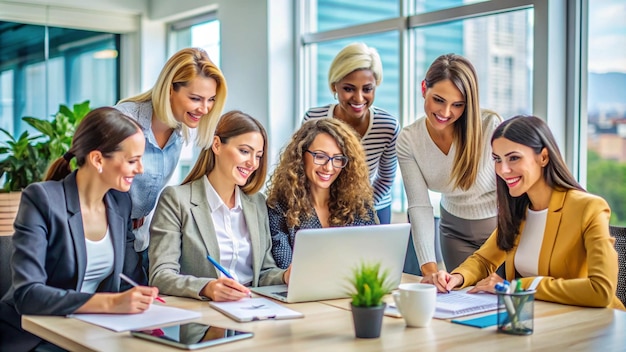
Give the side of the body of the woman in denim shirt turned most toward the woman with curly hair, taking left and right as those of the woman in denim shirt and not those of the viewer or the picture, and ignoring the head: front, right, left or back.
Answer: front

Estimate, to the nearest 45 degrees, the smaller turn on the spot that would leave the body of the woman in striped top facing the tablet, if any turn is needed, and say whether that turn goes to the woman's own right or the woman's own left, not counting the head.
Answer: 0° — they already face it

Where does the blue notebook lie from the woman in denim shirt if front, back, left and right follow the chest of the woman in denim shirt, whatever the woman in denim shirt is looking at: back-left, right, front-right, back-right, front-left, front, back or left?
front

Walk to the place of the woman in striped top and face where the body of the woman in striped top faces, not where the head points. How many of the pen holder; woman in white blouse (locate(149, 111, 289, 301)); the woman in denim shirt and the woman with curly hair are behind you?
0

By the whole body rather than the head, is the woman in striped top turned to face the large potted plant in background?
no

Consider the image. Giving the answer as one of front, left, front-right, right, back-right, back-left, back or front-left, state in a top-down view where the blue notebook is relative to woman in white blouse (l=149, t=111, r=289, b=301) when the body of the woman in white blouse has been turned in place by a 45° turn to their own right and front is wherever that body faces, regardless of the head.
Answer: front-left

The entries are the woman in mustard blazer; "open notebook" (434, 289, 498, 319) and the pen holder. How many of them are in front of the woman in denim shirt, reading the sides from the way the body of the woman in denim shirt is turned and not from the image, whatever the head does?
3

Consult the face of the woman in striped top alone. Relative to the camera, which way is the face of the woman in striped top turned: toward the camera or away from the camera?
toward the camera

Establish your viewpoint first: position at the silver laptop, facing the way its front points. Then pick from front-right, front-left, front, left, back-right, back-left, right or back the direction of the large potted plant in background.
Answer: front

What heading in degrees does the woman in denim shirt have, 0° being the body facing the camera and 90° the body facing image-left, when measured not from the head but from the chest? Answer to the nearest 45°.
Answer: approximately 315°

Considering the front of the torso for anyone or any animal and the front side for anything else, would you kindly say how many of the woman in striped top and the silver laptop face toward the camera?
1

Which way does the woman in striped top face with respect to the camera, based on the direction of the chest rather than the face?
toward the camera

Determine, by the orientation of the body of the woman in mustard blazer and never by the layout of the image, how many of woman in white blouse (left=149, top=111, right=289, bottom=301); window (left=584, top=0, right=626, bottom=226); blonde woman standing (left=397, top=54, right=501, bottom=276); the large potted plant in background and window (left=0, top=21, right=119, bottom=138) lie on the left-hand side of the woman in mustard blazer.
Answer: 0

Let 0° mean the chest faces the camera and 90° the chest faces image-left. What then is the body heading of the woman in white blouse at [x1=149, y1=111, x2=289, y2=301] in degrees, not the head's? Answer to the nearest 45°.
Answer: approximately 315°

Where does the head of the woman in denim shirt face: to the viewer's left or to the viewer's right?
to the viewer's right

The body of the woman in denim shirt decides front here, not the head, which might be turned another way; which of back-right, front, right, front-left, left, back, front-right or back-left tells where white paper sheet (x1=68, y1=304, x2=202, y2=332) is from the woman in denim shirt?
front-right

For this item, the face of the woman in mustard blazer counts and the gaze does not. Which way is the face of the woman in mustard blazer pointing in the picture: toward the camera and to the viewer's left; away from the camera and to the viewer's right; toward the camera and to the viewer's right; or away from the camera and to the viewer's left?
toward the camera and to the viewer's left

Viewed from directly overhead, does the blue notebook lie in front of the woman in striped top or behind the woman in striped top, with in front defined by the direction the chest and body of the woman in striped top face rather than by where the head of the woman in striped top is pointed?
in front

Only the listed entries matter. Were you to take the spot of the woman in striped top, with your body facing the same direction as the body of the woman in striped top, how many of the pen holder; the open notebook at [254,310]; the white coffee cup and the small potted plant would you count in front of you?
4

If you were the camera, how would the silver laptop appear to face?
facing away from the viewer and to the left of the viewer

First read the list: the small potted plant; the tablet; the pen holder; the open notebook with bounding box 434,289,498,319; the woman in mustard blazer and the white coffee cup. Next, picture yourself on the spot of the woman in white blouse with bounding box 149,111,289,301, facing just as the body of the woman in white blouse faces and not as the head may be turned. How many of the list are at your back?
0
